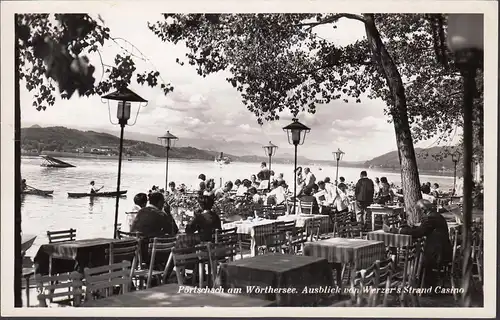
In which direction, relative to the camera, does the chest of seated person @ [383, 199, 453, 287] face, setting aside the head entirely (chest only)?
to the viewer's left

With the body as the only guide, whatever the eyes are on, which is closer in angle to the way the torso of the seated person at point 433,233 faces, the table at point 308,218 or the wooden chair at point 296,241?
the wooden chair

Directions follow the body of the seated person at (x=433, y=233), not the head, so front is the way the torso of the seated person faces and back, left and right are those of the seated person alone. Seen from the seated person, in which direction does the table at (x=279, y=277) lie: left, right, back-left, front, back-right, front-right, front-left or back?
front-left

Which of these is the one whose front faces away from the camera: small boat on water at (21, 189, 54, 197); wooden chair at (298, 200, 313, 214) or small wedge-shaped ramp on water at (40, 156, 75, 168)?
the wooden chair

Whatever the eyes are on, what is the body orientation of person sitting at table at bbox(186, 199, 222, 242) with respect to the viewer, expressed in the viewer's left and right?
facing away from the viewer

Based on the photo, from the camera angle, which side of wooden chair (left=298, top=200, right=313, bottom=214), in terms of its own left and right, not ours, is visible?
back
